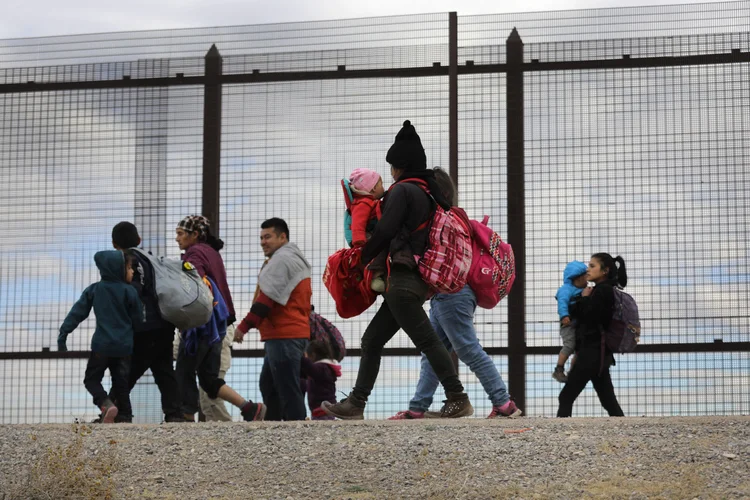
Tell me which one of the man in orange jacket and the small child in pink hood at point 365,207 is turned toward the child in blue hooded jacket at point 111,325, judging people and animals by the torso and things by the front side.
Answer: the man in orange jacket

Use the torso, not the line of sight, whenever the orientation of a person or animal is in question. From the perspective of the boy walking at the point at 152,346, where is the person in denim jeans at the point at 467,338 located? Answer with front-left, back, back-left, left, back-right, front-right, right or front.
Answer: back

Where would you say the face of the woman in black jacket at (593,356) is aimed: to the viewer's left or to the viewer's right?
to the viewer's left

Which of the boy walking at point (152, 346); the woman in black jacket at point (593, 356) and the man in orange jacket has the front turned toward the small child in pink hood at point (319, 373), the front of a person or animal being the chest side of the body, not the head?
the woman in black jacket

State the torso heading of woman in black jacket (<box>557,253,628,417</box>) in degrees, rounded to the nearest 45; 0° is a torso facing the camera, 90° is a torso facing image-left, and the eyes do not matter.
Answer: approximately 90°

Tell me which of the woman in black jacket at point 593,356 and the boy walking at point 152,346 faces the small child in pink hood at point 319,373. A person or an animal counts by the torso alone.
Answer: the woman in black jacket

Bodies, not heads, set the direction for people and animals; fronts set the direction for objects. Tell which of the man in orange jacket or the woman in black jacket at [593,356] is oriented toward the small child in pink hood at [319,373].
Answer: the woman in black jacket

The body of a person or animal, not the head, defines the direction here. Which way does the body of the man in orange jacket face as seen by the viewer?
to the viewer's left

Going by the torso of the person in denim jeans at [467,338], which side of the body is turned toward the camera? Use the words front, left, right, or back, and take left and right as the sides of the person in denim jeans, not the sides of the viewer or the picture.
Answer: left
